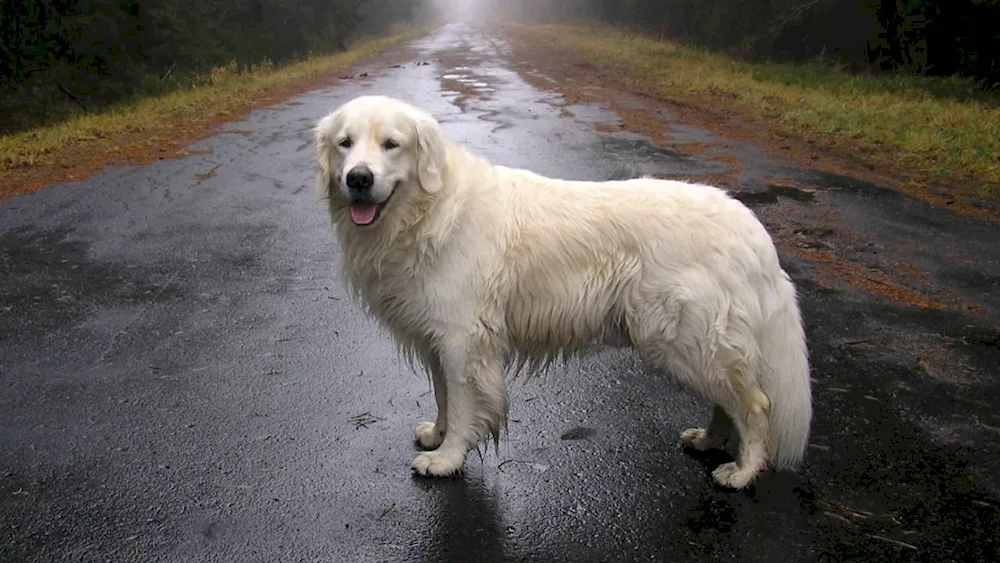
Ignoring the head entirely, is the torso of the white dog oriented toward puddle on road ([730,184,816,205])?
no

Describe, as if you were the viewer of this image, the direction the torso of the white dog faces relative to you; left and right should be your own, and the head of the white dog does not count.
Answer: facing to the left of the viewer
